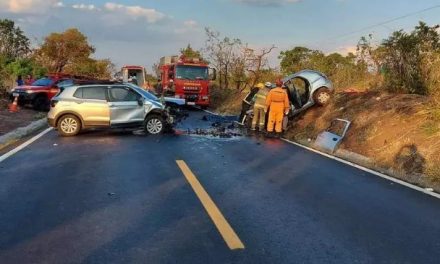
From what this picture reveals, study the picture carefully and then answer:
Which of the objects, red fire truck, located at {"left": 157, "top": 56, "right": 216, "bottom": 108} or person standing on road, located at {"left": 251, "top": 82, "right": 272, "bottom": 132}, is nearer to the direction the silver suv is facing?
the person standing on road

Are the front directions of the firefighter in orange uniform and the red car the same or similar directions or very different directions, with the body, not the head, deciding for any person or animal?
very different directions

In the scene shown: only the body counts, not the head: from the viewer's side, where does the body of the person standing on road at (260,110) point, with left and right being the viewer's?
facing away from the viewer

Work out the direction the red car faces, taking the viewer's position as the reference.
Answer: facing the viewer and to the left of the viewer

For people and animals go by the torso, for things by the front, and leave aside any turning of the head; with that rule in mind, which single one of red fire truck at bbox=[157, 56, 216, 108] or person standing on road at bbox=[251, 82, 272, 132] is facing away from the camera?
the person standing on road

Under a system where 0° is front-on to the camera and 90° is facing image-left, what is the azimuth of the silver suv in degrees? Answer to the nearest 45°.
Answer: approximately 270°

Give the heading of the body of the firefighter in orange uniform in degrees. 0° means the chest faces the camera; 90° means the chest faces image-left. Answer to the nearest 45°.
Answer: approximately 180°

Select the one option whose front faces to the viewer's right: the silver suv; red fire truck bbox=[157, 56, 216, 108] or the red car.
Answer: the silver suv

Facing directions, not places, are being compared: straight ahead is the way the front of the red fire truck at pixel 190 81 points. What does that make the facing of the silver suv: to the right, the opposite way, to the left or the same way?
to the left

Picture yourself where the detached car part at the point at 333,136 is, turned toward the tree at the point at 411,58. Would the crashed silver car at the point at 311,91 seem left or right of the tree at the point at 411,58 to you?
left
